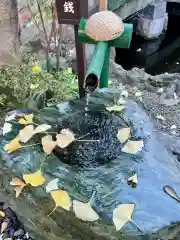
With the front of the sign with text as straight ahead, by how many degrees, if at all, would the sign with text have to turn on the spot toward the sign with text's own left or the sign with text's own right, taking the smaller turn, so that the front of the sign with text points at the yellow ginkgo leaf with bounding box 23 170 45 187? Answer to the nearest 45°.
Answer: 0° — it already faces it

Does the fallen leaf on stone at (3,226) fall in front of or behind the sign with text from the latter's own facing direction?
in front

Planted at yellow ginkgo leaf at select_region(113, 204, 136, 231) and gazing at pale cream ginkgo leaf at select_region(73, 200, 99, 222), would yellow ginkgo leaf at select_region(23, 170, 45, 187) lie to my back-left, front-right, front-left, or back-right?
front-right

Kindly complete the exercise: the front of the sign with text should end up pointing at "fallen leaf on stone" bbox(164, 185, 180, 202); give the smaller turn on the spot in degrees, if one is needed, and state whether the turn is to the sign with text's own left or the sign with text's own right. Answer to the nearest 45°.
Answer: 0° — it already faces it

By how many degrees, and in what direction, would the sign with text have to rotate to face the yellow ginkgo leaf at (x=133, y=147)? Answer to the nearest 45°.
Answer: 0° — it already faces it

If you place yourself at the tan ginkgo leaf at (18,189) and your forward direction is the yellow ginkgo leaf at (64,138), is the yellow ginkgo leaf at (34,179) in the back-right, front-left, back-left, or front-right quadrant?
front-right

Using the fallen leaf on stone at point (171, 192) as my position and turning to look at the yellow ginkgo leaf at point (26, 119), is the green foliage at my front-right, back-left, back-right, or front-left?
front-right

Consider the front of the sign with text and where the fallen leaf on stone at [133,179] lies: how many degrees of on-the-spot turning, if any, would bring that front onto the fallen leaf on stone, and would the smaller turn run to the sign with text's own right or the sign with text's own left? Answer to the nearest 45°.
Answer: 0° — it already faces it

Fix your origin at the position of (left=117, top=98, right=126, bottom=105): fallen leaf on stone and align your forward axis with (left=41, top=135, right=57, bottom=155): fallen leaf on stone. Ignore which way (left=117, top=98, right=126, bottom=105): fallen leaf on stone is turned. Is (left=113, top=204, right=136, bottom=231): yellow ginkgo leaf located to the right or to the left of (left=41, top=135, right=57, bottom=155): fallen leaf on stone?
left

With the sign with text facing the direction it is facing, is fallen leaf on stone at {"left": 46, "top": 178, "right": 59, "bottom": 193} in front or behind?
in front

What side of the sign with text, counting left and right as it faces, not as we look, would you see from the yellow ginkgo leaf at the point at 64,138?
front

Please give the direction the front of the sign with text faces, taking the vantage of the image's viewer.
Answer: facing the viewer

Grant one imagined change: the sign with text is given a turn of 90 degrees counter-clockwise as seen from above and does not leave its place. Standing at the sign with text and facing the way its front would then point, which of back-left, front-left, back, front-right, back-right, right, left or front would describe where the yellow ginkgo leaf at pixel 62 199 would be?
right

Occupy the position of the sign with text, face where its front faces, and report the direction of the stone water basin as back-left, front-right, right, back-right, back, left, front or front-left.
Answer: front

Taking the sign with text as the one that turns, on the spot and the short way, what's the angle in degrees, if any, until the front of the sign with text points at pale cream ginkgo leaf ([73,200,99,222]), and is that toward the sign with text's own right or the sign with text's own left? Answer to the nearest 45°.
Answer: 0° — it already faces it

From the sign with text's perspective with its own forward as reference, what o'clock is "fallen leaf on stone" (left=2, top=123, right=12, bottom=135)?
The fallen leaf on stone is roughly at 1 o'clock from the sign with text.
